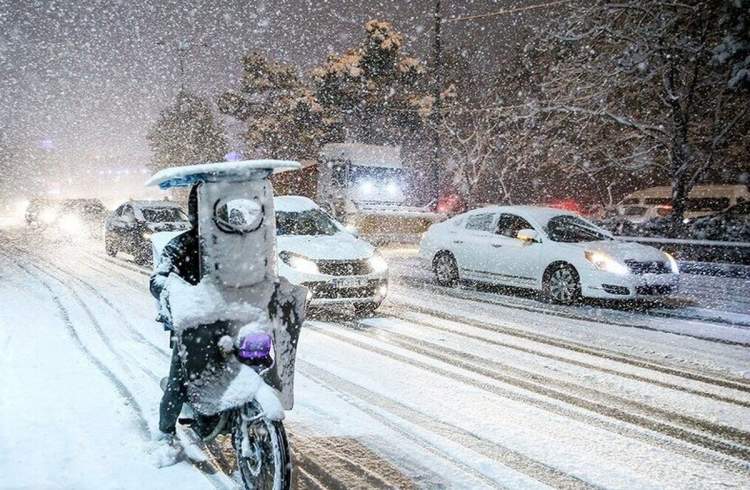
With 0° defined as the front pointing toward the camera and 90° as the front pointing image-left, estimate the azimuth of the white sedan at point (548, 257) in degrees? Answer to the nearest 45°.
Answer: approximately 315°

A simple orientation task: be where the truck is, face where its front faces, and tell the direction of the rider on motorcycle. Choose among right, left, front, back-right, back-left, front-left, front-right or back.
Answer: front-right

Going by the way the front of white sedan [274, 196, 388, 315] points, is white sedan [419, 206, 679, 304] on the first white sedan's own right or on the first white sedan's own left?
on the first white sedan's own left

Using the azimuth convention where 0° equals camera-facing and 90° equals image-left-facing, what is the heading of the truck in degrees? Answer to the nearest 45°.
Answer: approximately 315°

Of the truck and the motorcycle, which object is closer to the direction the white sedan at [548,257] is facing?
the motorcycle

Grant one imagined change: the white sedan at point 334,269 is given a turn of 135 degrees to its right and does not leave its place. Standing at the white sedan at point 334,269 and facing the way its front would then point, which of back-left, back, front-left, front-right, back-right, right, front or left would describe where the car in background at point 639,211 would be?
back-right

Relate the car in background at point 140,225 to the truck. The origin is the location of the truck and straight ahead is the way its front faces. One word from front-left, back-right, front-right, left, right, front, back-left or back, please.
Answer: right

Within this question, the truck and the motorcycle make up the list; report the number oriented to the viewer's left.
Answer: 0
